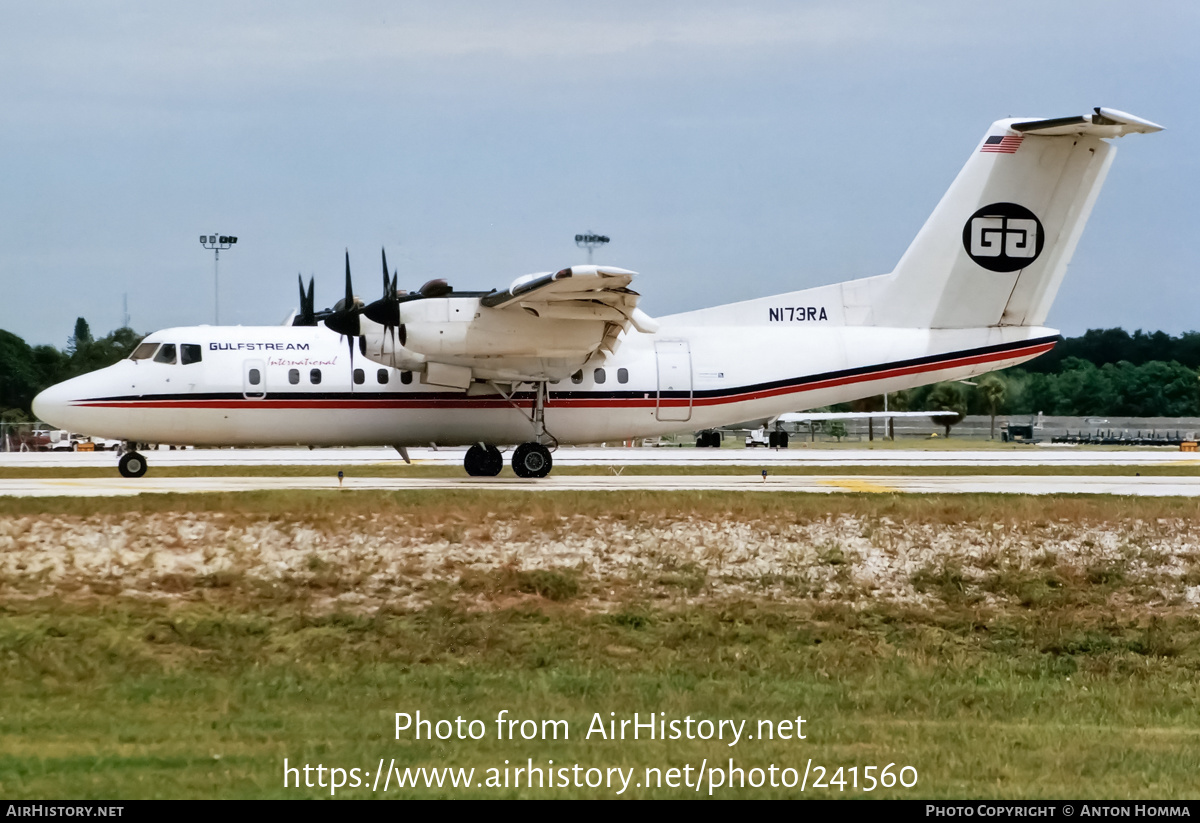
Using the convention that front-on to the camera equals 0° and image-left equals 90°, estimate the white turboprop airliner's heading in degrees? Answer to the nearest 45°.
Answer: approximately 90°
